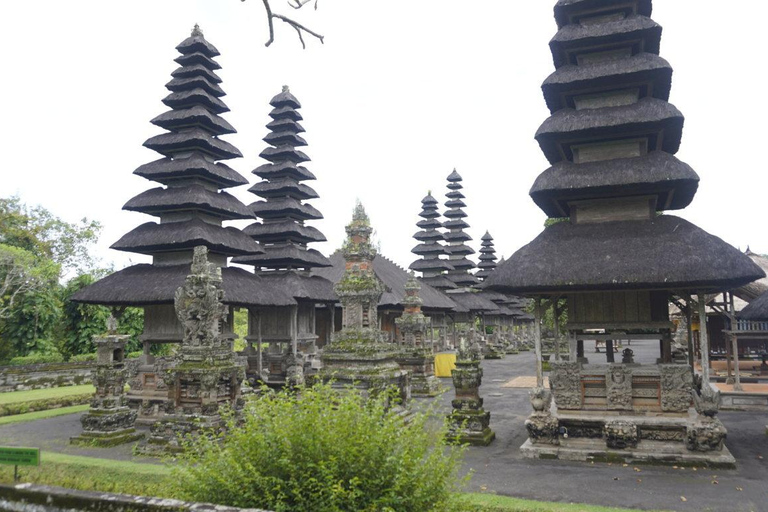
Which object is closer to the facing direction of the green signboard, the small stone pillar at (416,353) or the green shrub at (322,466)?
the green shrub

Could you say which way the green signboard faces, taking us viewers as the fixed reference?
facing the viewer

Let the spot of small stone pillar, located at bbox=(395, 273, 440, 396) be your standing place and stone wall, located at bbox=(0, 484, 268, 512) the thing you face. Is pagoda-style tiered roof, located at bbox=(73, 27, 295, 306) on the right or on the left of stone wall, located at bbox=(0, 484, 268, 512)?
right

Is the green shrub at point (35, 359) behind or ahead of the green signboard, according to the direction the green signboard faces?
behind

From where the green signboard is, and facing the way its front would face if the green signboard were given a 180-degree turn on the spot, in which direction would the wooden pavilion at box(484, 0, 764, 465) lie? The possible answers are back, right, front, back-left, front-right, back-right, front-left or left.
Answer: right

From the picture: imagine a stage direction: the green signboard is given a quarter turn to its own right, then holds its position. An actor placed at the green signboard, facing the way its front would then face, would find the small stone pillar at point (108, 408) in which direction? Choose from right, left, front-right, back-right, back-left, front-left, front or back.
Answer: right

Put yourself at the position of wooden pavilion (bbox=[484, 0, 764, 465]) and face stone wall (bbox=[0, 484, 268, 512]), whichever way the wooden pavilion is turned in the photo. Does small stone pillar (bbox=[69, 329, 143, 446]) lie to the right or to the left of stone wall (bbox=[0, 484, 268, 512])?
right

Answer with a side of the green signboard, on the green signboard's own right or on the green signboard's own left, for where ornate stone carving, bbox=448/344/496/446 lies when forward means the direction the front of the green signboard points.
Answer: on the green signboard's own left

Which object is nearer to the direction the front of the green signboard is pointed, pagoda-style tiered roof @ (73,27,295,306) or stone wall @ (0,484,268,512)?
the stone wall

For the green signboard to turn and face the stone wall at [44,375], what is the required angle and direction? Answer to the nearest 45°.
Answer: approximately 180°

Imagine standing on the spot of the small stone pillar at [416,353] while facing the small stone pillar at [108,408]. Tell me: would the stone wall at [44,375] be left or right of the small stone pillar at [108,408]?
right

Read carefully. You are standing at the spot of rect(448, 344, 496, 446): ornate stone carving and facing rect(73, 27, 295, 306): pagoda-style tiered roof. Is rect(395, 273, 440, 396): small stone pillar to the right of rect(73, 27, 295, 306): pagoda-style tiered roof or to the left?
right

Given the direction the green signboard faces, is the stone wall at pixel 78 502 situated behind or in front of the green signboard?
in front

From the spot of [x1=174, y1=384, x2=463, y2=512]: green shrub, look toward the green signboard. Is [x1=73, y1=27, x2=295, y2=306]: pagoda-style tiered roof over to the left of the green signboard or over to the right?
right
